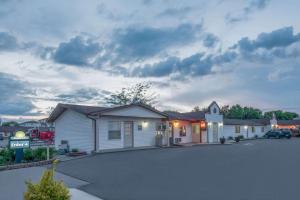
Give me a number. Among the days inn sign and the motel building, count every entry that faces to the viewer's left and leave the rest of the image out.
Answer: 0

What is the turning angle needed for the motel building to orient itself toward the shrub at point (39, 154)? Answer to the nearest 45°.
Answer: approximately 45° to its right

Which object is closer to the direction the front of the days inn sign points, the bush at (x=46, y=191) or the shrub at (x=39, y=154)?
the bush

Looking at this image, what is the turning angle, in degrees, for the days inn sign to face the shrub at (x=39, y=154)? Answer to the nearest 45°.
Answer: approximately 135° to its left

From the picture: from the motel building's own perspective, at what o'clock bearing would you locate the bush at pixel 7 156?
The bush is roughly at 2 o'clock from the motel building.

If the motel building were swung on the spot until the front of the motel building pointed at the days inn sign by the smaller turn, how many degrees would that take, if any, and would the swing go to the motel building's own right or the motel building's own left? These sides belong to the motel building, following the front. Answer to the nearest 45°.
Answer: approximately 45° to the motel building's own right

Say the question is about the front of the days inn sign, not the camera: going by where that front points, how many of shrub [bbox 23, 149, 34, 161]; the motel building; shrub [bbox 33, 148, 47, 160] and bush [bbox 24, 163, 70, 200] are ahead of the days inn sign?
1

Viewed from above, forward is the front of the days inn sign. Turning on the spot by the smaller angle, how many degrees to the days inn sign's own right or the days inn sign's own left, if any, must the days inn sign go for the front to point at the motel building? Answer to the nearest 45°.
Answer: approximately 135° to the days inn sign's own left

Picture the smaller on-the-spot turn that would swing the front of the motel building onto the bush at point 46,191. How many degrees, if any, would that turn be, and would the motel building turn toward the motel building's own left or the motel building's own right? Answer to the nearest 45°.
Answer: approximately 45° to the motel building's own right

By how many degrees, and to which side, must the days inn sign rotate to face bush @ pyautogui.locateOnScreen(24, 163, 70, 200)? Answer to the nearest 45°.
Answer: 0° — it already faces it
